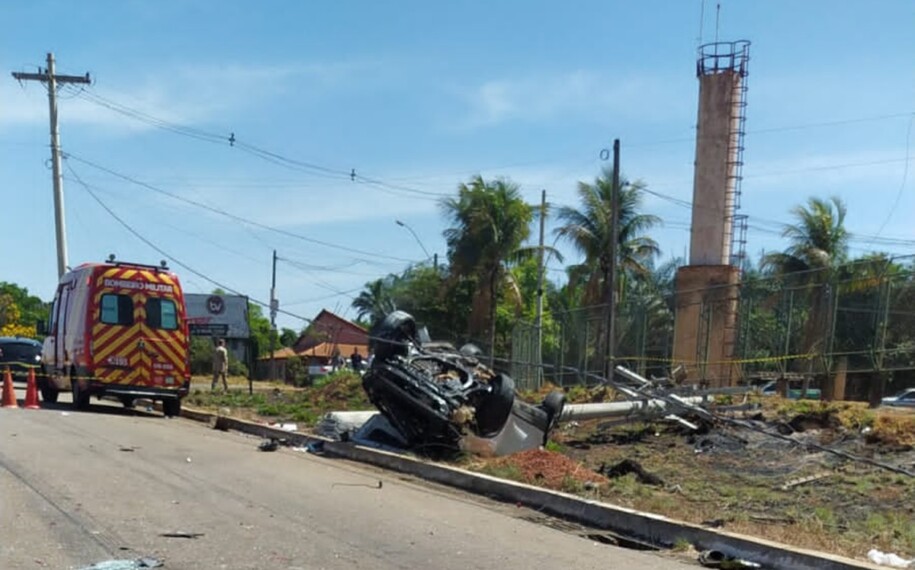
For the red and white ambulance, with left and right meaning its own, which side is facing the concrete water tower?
right

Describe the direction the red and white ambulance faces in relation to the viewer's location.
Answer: facing away from the viewer and to the left of the viewer

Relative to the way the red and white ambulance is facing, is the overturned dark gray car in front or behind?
behind

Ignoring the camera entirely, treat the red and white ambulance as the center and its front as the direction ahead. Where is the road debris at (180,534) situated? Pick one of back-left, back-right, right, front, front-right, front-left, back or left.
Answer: back-left
